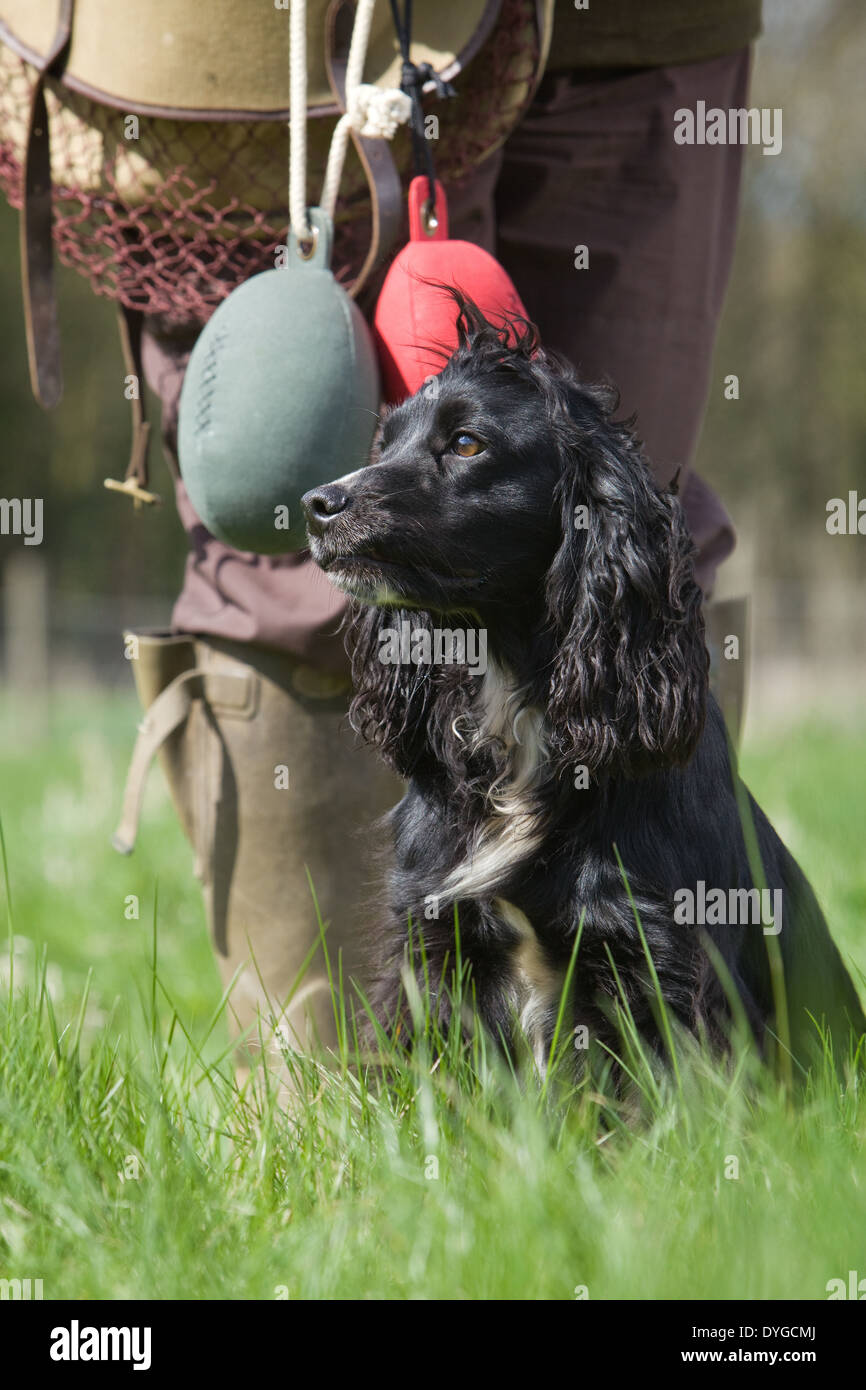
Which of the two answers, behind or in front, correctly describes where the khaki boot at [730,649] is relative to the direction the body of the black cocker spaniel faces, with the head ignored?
behind

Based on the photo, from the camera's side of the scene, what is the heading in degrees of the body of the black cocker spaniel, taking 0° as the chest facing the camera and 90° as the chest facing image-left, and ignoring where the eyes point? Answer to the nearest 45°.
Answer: approximately 45°
